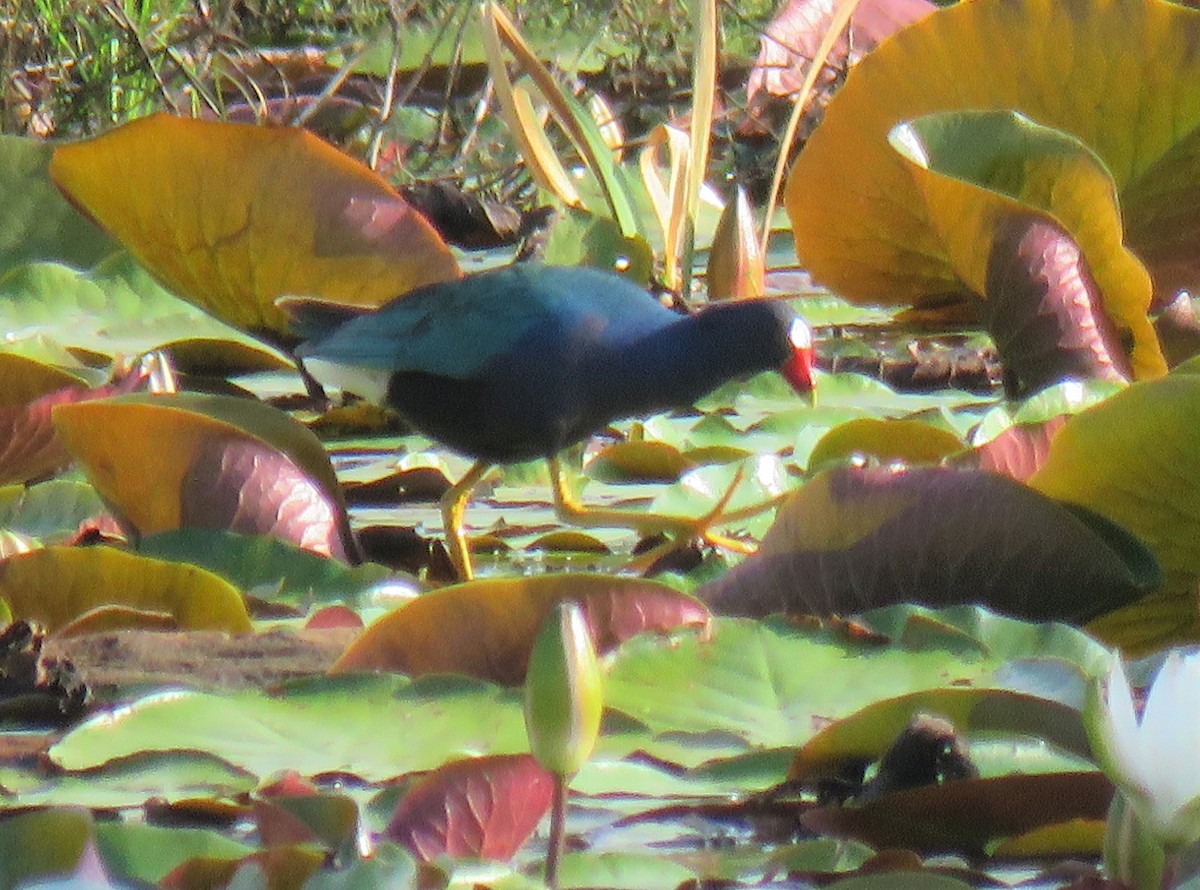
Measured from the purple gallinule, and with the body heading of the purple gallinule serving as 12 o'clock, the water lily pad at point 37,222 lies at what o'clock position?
The water lily pad is roughly at 7 o'clock from the purple gallinule.

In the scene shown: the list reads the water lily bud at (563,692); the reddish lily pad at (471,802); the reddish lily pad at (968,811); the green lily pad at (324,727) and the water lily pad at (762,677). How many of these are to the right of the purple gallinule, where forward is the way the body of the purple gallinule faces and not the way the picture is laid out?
5

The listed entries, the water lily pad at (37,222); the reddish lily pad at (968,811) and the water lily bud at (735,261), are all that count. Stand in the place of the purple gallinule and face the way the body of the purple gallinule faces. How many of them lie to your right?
1

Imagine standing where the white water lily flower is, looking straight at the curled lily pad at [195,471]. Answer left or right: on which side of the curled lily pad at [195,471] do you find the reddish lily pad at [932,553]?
right

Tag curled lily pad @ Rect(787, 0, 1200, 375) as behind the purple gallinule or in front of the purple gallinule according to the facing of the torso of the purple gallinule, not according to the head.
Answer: in front

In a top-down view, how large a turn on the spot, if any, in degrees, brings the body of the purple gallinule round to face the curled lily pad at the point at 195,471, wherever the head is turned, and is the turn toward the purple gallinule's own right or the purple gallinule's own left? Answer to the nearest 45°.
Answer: approximately 135° to the purple gallinule's own right

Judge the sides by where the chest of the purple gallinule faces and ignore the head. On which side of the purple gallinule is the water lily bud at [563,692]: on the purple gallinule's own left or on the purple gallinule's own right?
on the purple gallinule's own right

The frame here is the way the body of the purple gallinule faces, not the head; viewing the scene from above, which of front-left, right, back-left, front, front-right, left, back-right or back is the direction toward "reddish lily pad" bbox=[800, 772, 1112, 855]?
right

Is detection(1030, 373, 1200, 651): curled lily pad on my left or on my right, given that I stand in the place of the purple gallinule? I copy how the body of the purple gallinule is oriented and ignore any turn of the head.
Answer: on my right

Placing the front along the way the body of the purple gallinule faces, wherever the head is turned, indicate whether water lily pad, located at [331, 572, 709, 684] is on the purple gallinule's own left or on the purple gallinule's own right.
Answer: on the purple gallinule's own right

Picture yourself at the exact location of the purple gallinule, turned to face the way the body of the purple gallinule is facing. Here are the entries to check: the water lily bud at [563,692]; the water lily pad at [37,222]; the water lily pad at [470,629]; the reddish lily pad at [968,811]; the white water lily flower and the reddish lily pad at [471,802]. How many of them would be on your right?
5

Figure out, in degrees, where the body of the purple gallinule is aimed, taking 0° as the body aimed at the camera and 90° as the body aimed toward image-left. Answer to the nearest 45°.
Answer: approximately 270°

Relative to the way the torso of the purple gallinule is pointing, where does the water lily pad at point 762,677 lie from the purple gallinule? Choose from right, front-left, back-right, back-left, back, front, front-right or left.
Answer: right
